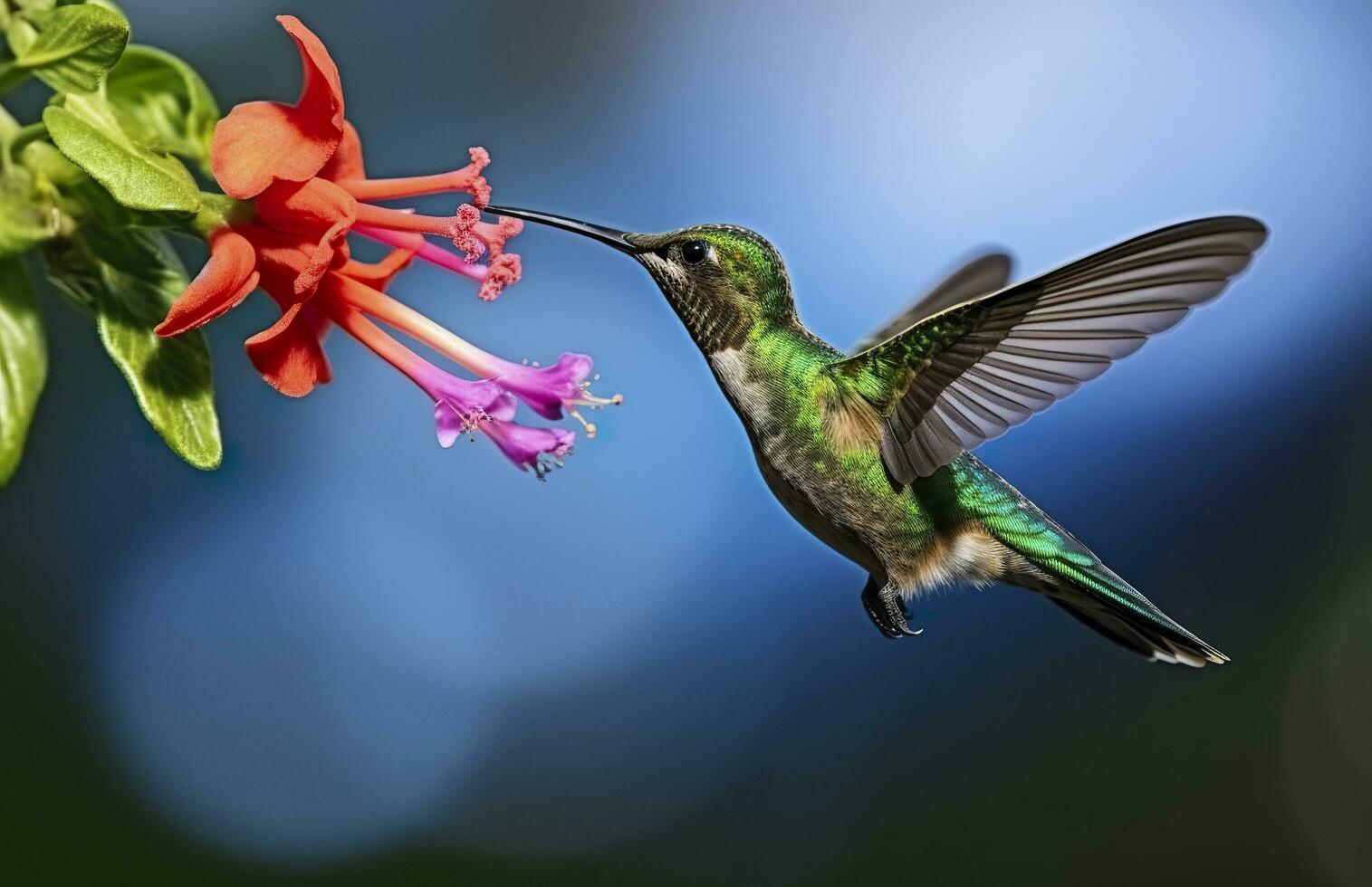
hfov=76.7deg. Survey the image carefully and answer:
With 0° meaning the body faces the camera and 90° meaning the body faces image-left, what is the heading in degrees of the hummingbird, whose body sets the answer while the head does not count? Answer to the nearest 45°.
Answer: approximately 90°
